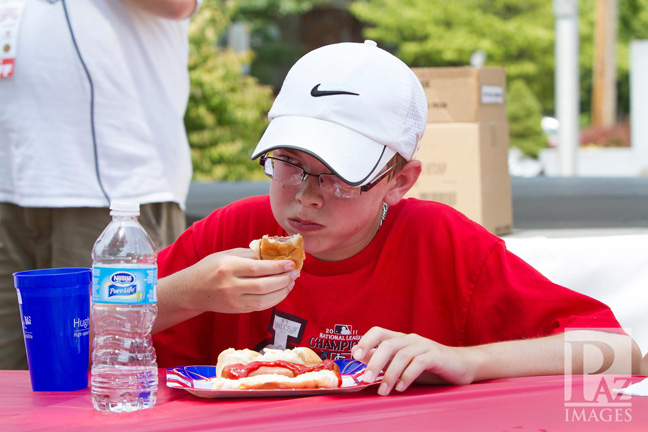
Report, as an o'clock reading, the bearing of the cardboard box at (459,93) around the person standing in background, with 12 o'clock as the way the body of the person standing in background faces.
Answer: The cardboard box is roughly at 7 o'clock from the person standing in background.

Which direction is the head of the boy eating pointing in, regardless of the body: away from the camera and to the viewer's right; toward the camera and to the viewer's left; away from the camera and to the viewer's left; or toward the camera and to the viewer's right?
toward the camera and to the viewer's left

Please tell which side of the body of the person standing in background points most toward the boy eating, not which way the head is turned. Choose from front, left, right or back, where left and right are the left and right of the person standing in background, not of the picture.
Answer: left

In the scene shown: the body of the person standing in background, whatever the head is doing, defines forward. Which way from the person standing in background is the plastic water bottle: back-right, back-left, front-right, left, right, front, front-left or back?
front-left

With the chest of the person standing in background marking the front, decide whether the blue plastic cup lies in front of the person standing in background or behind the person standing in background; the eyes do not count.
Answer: in front

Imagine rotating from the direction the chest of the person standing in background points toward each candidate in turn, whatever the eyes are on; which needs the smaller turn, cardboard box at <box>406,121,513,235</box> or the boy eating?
the boy eating

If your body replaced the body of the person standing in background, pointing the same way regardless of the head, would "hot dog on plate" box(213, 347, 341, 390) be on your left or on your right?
on your left

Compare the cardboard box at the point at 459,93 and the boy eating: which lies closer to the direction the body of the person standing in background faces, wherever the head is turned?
the boy eating

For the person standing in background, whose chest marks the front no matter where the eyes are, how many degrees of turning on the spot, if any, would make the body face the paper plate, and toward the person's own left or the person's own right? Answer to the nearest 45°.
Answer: approximately 45° to the person's own left

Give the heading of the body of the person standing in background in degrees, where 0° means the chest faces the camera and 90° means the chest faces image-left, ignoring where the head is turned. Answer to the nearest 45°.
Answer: approximately 45°
